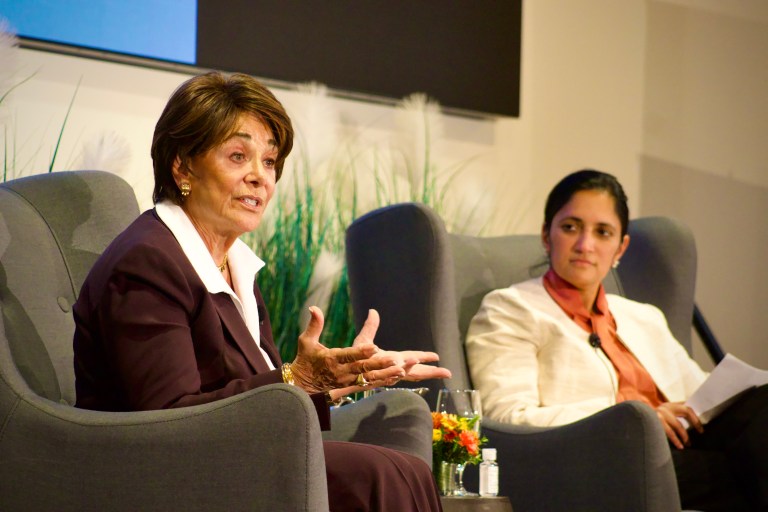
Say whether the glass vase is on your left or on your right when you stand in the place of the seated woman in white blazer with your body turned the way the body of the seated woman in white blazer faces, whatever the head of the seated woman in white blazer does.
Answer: on your right

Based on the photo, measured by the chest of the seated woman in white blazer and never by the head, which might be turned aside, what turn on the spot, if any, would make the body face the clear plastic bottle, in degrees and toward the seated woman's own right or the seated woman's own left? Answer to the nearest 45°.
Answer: approximately 45° to the seated woman's own right

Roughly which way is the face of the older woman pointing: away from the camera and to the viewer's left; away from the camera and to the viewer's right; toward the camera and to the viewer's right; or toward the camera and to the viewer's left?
toward the camera and to the viewer's right

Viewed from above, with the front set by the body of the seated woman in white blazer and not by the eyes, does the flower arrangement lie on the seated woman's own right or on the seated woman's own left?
on the seated woman's own right

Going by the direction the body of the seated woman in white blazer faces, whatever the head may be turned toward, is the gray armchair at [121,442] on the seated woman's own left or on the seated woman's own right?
on the seated woman's own right
